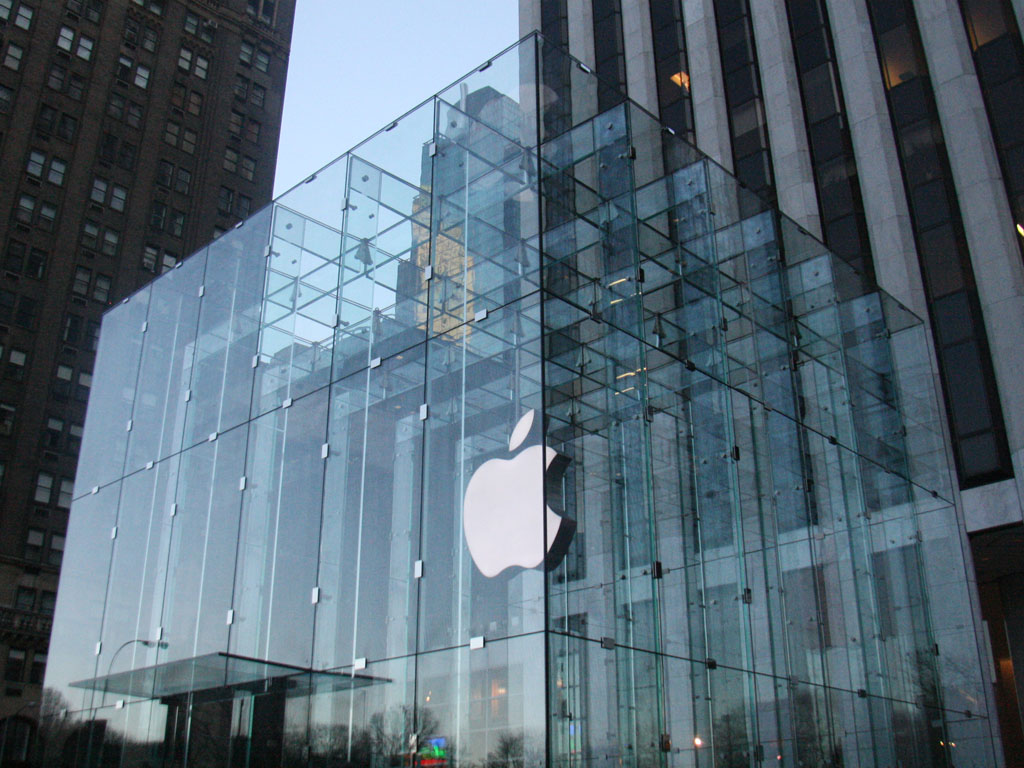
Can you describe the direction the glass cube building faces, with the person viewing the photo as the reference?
facing the viewer and to the left of the viewer
